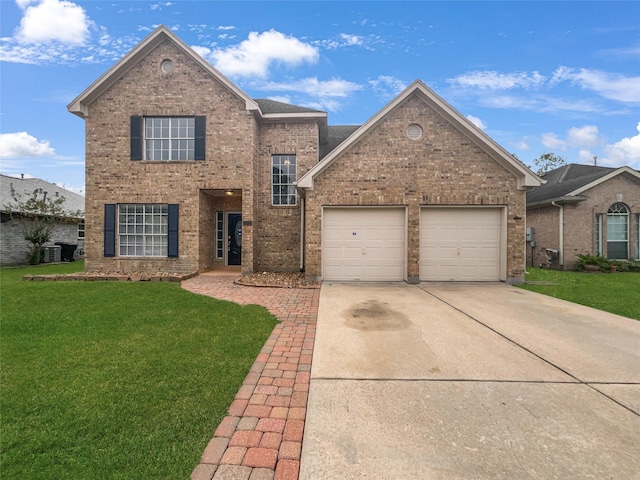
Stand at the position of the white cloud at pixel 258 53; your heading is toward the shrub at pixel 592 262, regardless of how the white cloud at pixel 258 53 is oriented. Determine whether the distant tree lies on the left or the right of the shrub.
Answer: left

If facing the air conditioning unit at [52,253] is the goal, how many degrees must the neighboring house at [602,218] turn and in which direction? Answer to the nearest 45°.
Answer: approximately 45° to its right

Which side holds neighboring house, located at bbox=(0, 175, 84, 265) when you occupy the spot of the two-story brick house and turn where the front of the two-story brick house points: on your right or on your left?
on your right

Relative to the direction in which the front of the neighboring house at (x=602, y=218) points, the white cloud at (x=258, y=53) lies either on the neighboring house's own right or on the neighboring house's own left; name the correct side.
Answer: on the neighboring house's own right

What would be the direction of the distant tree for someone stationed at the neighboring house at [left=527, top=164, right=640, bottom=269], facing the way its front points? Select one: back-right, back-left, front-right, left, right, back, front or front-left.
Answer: back

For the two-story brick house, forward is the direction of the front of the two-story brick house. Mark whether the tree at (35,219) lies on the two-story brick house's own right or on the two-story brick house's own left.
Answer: on the two-story brick house's own right

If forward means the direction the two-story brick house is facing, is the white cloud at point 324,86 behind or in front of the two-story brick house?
behind

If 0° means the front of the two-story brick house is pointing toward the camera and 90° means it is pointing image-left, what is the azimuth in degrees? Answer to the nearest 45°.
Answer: approximately 0°
